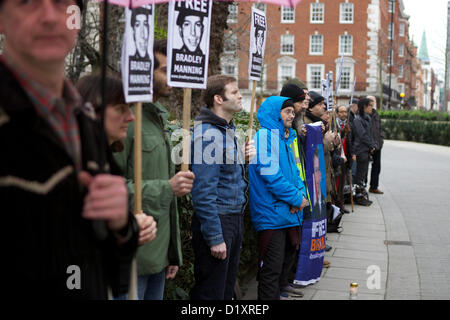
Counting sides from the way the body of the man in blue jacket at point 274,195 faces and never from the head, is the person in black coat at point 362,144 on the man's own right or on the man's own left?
on the man's own left

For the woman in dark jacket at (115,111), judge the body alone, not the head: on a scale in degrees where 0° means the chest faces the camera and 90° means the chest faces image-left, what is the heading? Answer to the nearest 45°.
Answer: approximately 270°

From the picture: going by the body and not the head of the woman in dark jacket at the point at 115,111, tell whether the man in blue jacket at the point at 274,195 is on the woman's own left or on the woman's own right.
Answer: on the woman's own left

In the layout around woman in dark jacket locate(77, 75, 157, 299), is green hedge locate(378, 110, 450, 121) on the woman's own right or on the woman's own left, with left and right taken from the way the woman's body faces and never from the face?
on the woman's own left

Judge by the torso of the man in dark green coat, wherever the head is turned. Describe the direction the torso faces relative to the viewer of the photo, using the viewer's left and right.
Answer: facing to the right of the viewer

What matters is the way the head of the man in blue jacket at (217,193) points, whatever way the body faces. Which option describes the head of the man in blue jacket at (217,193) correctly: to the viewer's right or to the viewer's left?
to the viewer's right

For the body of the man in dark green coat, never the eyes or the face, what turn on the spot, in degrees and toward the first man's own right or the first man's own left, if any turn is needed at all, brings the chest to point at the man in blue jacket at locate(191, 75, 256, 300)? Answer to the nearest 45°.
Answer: approximately 45° to the first man's own left
